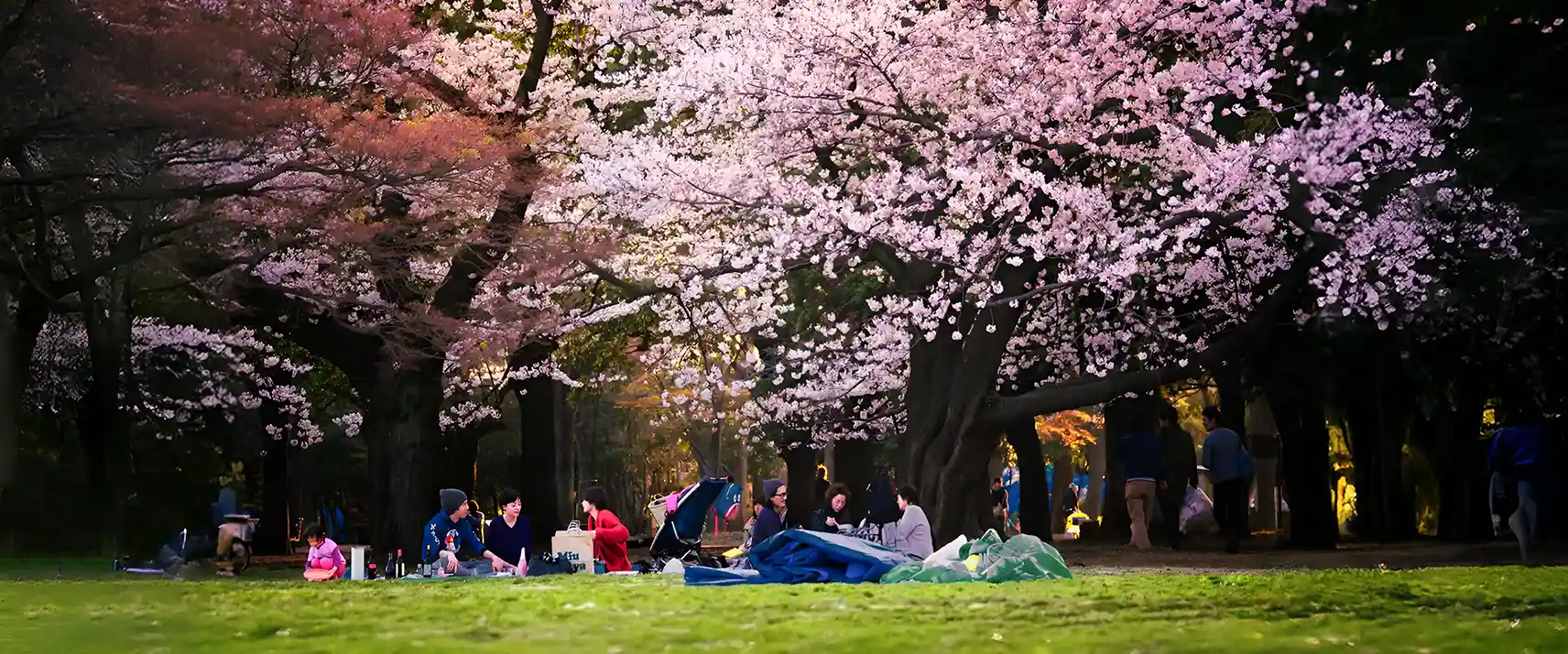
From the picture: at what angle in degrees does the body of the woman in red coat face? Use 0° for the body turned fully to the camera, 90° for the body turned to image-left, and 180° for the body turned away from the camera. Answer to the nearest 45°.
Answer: approximately 90°

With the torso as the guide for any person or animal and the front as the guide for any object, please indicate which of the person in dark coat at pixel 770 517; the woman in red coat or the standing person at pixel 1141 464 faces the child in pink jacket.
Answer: the woman in red coat

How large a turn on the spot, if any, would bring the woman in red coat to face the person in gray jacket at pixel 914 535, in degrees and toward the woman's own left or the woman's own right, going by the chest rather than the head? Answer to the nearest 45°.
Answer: approximately 135° to the woman's own left

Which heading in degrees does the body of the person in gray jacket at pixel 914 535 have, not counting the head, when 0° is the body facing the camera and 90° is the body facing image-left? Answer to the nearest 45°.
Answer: approximately 135°

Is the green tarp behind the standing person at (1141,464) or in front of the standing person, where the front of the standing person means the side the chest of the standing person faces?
behind

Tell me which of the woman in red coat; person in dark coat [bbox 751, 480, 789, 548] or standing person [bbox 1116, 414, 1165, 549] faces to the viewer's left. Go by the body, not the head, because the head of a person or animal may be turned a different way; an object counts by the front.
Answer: the woman in red coat

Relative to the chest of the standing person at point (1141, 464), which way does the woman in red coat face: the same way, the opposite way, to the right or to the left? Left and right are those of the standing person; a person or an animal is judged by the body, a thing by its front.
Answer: to the left

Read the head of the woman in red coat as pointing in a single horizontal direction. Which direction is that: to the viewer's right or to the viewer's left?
to the viewer's left

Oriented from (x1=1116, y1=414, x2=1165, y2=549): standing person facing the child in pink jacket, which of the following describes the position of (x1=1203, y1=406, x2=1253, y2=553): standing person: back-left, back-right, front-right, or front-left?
back-left
